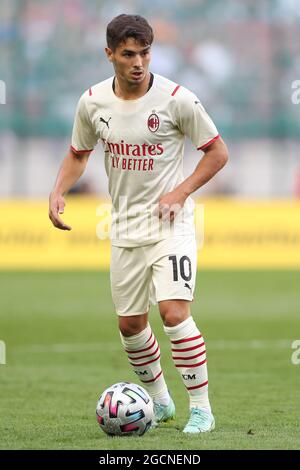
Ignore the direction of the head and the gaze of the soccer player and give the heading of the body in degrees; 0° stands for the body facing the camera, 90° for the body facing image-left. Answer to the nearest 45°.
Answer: approximately 0°

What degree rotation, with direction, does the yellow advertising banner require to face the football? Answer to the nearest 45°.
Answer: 0° — it already faces it

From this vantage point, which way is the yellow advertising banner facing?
toward the camera

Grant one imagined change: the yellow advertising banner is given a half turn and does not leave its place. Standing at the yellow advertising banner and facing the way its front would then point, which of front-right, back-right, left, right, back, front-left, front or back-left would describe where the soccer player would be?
back
